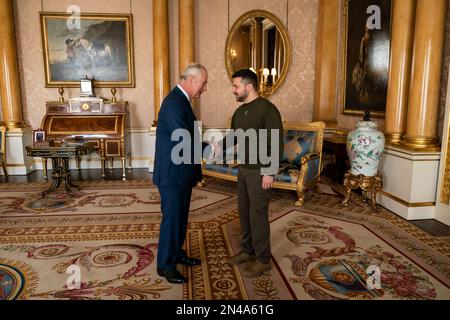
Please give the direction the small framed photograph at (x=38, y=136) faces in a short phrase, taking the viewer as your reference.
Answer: facing the viewer

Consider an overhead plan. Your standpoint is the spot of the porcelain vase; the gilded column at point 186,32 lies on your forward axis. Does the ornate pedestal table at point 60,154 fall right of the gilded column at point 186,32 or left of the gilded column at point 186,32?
left

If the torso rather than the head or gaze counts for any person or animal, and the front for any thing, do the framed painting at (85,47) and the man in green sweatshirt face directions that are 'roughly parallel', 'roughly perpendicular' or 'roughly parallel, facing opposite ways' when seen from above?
roughly perpendicular

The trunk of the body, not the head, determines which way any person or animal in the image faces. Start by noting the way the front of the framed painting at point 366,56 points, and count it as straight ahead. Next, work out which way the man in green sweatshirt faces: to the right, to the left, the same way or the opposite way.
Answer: the same way

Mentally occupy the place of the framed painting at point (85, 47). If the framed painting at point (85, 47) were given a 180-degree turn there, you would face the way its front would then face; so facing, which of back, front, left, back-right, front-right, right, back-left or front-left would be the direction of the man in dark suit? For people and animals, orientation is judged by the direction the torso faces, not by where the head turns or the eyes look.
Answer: back

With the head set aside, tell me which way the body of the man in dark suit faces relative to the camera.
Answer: to the viewer's right

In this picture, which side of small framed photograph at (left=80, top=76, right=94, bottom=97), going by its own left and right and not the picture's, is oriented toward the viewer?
front

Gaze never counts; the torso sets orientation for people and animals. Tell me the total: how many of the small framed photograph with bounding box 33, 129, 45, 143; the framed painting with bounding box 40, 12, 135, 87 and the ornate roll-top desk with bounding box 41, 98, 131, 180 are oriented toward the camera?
3

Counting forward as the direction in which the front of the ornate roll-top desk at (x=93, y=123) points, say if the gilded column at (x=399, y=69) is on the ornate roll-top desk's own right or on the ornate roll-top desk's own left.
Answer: on the ornate roll-top desk's own left

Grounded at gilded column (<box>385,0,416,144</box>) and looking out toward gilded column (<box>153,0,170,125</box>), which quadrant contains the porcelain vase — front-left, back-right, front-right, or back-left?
front-left

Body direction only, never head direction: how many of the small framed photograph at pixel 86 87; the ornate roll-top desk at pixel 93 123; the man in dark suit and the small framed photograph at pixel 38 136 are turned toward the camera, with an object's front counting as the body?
3

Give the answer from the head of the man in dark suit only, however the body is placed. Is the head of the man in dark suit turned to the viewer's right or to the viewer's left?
to the viewer's right

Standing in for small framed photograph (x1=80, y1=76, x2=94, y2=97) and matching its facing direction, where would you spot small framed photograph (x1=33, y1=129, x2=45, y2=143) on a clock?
small framed photograph (x1=33, y1=129, x2=45, y2=143) is roughly at 1 o'clock from small framed photograph (x1=80, y1=76, x2=94, y2=97).

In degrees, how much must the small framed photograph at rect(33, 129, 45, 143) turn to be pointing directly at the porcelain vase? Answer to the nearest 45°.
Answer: approximately 45° to its left

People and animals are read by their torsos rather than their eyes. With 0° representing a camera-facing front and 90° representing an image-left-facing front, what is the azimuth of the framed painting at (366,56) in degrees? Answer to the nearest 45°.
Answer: approximately 45°

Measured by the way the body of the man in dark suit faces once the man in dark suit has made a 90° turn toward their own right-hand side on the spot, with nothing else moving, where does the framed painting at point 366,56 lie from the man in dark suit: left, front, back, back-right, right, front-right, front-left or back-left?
back-left

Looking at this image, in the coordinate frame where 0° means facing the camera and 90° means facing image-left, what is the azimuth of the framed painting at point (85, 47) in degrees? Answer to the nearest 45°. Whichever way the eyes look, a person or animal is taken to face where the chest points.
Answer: approximately 0°

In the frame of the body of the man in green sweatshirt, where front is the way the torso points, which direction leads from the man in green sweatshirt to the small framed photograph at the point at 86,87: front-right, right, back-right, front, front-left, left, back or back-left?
right
